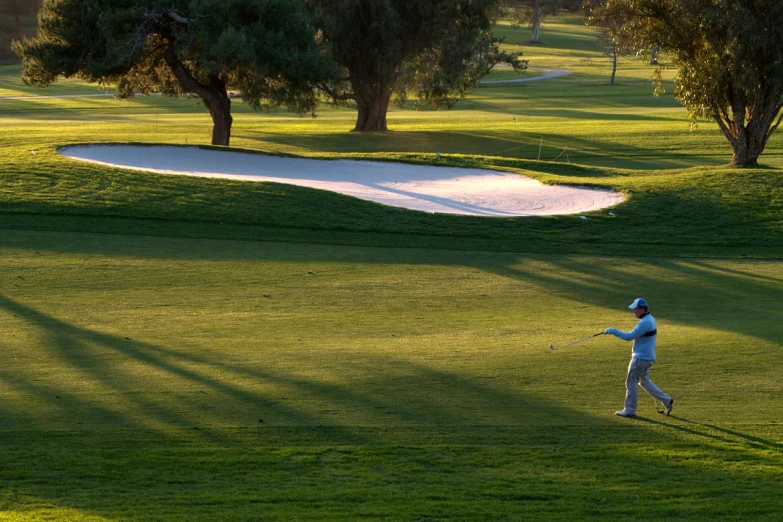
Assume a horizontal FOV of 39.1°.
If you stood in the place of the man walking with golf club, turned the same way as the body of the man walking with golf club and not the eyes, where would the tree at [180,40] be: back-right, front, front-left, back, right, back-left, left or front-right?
front-right

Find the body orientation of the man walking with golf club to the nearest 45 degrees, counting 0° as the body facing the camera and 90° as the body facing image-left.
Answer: approximately 90°

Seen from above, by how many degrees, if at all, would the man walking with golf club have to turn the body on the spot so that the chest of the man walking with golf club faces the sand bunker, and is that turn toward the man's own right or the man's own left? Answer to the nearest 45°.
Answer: approximately 45° to the man's own right

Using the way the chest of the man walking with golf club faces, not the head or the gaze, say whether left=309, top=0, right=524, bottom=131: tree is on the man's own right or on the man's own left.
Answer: on the man's own right

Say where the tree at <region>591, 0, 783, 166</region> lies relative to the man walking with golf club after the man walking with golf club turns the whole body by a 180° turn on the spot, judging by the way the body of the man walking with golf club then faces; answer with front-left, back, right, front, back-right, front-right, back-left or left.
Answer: left
